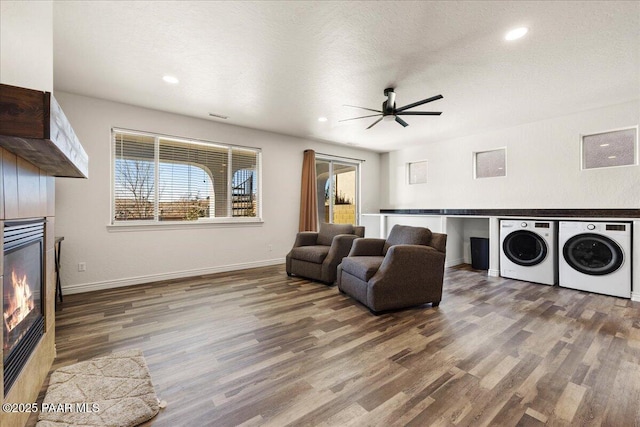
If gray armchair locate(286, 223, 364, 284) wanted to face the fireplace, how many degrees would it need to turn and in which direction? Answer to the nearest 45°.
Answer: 0° — it already faces it

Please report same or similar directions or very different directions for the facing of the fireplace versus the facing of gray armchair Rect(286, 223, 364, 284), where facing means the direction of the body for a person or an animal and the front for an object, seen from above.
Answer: very different directions

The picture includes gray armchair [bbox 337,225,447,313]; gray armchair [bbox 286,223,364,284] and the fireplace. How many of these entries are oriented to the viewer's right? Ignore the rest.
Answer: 1

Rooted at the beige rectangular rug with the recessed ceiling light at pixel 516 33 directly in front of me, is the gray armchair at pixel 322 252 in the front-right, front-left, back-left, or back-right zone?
front-left

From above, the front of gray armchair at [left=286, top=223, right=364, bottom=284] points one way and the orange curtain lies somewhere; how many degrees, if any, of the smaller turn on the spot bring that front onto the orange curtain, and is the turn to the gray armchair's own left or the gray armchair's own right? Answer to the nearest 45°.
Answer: approximately 135° to the gray armchair's own right

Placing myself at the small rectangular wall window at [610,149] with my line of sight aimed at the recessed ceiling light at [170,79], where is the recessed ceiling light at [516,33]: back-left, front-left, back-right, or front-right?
front-left

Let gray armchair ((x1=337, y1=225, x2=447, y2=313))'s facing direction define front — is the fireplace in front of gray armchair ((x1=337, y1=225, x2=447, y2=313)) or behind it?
in front

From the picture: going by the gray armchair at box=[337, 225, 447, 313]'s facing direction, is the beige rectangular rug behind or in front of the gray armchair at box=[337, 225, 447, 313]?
in front

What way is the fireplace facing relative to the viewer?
to the viewer's right

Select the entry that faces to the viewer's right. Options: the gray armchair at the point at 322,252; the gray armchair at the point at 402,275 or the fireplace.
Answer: the fireplace

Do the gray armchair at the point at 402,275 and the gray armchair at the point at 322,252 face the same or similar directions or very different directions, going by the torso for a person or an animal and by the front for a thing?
same or similar directions

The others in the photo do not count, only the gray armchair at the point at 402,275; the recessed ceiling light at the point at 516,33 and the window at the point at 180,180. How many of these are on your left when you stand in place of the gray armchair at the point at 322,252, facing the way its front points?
2
